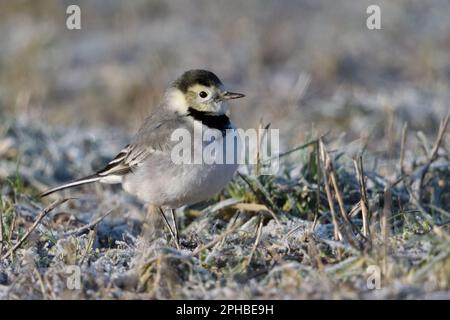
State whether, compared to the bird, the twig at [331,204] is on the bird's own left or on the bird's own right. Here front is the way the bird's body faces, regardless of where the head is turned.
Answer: on the bird's own left

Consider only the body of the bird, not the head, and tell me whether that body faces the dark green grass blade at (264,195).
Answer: yes

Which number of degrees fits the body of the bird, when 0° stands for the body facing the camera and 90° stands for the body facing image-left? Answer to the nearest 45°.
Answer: approximately 270°
